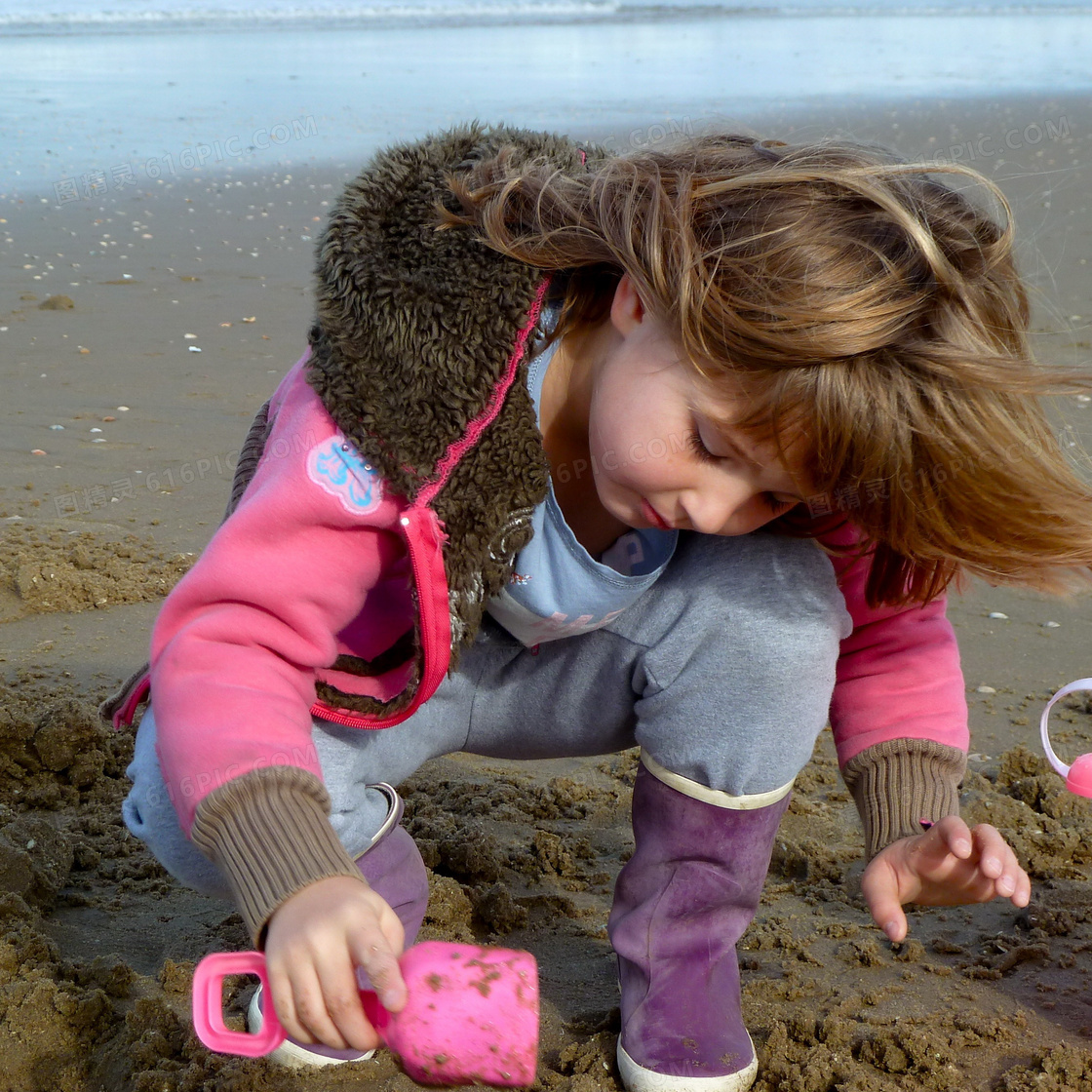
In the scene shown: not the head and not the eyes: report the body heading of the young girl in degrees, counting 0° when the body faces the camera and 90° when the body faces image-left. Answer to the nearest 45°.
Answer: approximately 315°
